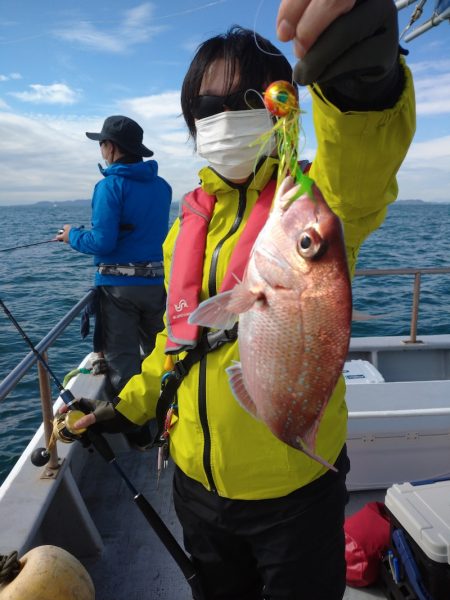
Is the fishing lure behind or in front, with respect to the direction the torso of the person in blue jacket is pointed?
behind

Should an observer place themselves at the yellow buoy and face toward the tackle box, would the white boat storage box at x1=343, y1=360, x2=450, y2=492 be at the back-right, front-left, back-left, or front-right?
front-left

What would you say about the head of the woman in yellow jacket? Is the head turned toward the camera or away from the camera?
toward the camera

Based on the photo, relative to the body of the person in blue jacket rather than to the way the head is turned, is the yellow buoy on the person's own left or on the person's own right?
on the person's own left

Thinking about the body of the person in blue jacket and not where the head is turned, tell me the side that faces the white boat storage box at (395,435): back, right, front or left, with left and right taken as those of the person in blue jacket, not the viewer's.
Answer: back

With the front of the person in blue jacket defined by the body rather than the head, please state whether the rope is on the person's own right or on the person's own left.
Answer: on the person's own left

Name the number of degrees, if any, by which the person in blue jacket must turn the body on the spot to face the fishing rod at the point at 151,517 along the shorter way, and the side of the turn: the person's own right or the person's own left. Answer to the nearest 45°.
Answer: approximately 135° to the person's own left

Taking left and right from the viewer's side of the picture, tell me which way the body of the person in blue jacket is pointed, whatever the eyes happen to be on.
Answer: facing away from the viewer and to the left of the viewer
